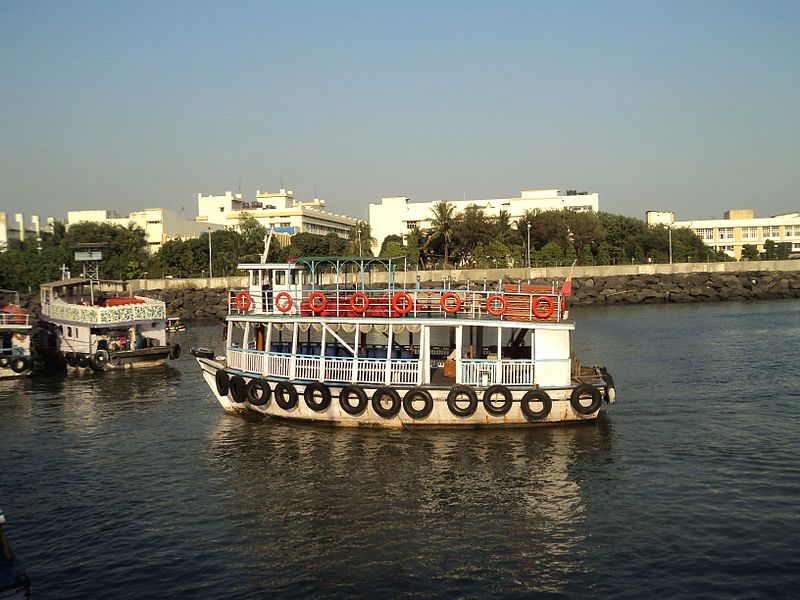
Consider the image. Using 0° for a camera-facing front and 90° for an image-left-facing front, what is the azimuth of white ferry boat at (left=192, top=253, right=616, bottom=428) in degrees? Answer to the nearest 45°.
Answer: approximately 90°

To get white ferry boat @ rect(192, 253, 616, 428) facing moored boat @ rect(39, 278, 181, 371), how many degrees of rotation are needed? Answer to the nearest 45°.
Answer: approximately 45° to its right

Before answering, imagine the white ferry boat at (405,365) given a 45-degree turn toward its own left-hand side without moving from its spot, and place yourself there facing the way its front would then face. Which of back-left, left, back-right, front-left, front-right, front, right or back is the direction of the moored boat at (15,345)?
right
